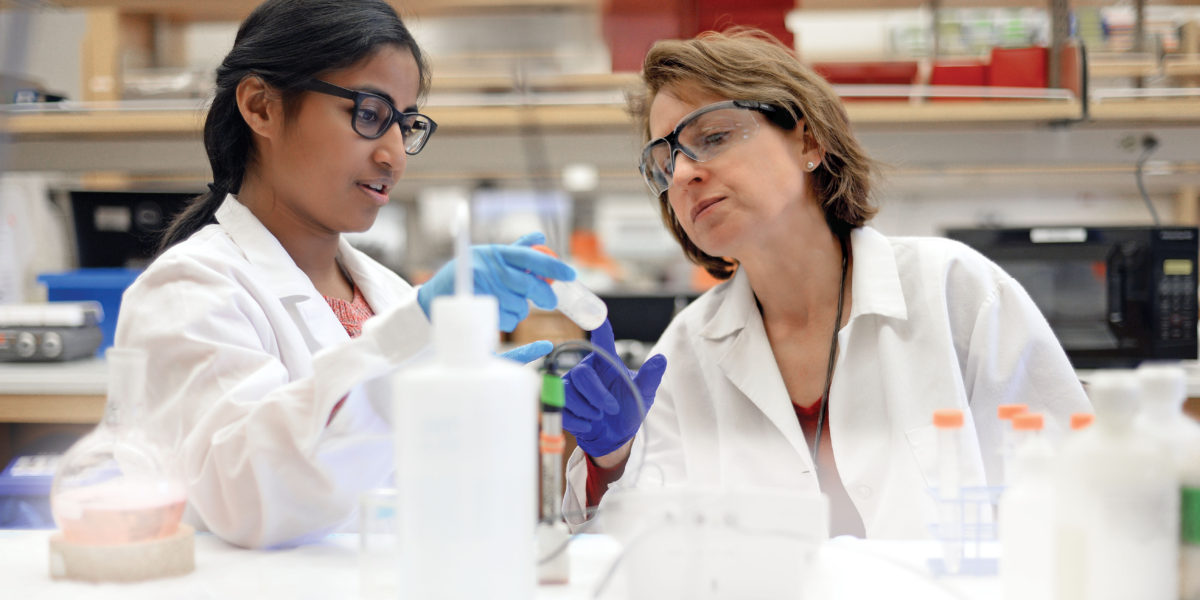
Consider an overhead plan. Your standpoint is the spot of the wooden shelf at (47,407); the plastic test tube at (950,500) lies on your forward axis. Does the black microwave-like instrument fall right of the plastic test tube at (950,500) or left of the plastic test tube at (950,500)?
left

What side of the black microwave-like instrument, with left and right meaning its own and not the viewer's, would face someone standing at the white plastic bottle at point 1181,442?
front

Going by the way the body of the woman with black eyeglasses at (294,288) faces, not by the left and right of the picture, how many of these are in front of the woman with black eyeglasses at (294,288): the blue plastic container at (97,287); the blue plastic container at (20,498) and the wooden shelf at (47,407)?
0

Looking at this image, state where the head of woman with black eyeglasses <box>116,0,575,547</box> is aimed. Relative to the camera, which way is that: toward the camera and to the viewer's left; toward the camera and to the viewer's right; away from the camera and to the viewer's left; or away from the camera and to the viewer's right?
toward the camera and to the viewer's right

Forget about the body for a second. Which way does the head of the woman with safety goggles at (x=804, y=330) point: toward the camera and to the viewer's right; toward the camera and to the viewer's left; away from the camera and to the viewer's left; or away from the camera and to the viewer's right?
toward the camera and to the viewer's left

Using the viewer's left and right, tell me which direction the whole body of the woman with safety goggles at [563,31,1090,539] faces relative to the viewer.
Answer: facing the viewer and to the left of the viewer

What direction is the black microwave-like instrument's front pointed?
toward the camera

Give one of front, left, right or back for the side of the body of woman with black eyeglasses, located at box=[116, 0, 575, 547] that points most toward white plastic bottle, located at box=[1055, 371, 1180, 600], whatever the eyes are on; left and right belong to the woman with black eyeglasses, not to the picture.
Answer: front

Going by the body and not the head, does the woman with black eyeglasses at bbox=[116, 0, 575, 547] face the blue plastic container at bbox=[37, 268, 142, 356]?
no

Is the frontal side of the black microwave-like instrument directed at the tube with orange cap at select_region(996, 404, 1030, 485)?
yes

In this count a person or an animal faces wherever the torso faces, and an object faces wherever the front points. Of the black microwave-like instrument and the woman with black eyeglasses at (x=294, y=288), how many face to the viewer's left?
0

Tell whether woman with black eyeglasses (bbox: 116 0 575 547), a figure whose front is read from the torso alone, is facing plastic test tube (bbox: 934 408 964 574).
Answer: yes

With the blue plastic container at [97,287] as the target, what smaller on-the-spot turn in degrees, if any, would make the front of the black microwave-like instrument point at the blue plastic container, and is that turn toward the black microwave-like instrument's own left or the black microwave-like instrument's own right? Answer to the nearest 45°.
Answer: approximately 90° to the black microwave-like instrument's own right

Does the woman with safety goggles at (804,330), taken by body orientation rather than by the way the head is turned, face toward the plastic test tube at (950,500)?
no

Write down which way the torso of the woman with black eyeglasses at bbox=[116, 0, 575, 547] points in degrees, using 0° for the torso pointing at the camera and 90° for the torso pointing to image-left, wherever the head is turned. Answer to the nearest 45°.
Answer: approximately 315°

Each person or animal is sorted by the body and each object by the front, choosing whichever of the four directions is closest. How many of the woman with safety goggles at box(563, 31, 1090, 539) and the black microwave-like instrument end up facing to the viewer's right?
0

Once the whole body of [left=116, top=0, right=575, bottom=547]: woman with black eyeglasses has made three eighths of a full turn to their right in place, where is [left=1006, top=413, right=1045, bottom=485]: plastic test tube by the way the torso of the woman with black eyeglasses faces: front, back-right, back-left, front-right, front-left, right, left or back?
back-left
